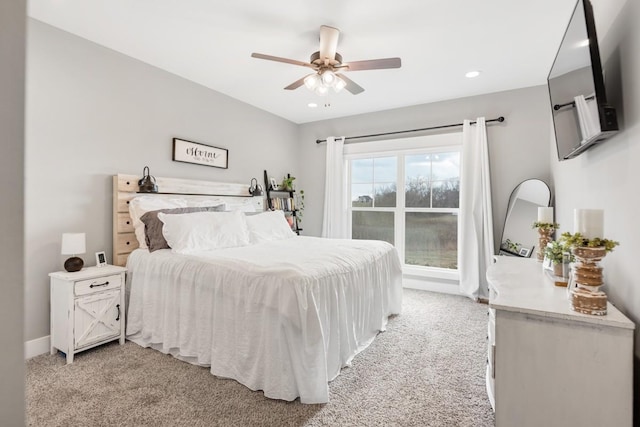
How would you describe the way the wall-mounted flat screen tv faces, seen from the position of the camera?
facing to the left of the viewer

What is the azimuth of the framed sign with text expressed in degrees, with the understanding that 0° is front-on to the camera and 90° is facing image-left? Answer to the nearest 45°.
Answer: approximately 315°

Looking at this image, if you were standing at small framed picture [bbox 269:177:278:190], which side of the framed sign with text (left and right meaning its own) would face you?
left

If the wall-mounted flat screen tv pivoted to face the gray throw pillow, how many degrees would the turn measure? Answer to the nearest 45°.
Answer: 0° — it already faces it

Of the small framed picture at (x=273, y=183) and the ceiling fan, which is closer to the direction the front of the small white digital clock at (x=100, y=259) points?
the ceiling fan

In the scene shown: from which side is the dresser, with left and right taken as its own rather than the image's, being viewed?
left

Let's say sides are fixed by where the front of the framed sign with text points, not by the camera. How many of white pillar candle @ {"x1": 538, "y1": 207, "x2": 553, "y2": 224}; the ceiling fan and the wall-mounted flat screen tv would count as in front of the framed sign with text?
3

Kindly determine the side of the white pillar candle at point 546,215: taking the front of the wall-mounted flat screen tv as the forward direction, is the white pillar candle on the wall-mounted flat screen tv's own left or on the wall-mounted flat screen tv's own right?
on the wall-mounted flat screen tv's own right
